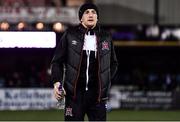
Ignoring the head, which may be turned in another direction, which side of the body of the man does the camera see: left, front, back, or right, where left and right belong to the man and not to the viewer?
front

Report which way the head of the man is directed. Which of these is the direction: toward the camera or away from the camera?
toward the camera
